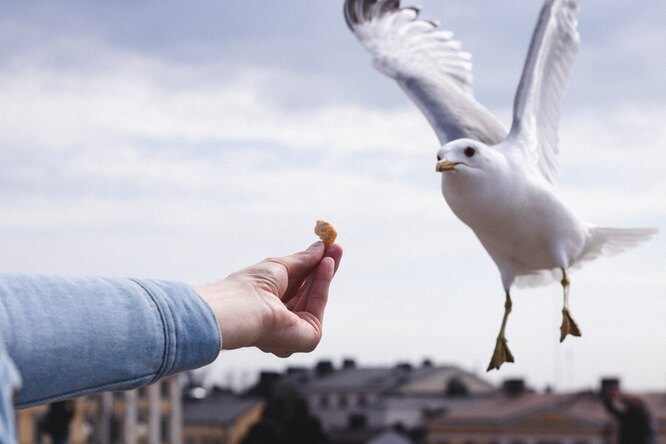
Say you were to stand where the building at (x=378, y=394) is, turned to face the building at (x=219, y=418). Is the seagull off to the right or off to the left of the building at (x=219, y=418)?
left

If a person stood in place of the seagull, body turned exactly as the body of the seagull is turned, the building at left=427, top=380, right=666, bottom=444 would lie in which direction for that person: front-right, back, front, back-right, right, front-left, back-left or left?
back-right

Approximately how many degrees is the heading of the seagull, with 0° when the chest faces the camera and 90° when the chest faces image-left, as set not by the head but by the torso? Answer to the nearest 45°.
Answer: approximately 45°

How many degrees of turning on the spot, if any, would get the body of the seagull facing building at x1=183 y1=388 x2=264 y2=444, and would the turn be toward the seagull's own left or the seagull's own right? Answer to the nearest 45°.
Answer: approximately 135° to the seagull's own right

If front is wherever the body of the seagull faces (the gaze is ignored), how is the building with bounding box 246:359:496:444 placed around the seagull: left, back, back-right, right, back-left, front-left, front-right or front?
back-right
